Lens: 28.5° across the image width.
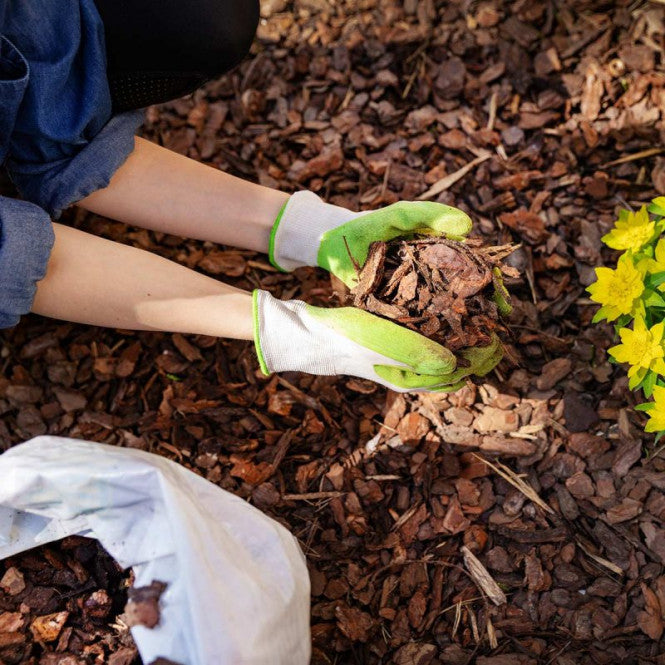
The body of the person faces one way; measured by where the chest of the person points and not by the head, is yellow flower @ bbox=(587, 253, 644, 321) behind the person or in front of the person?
in front

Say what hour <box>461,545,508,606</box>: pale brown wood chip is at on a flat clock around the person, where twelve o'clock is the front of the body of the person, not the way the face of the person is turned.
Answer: The pale brown wood chip is roughly at 1 o'clock from the person.

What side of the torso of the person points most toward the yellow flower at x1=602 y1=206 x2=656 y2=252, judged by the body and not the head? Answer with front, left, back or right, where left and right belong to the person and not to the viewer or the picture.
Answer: front

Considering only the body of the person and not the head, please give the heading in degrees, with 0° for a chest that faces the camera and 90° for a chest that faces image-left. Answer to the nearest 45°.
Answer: approximately 270°

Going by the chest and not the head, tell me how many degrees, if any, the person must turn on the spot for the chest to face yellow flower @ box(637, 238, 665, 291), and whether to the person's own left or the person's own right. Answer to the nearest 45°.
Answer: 0° — they already face it
